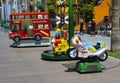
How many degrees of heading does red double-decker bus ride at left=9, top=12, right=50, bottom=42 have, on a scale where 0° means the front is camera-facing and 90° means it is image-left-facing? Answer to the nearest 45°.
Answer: approximately 90°

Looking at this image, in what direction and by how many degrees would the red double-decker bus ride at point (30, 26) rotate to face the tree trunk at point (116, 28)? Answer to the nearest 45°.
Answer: approximately 135° to its left
